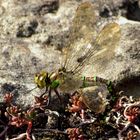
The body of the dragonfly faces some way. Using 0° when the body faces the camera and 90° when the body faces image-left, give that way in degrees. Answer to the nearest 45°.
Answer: approximately 90°
